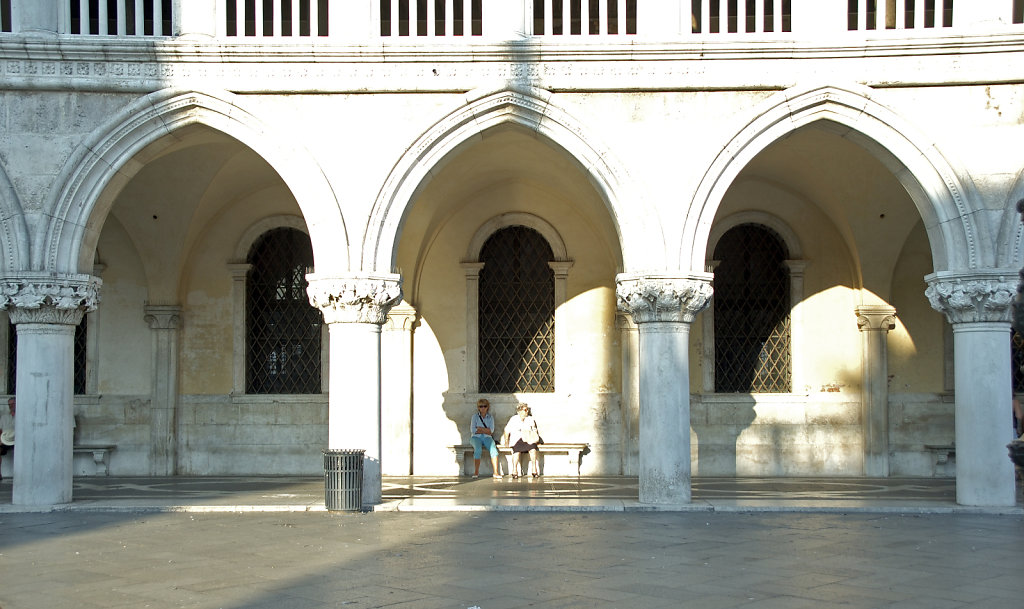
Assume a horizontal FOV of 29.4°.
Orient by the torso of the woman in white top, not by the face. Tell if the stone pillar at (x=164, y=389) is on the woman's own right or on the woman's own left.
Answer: on the woman's own right

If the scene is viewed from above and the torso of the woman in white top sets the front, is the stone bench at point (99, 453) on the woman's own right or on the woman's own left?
on the woman's own right

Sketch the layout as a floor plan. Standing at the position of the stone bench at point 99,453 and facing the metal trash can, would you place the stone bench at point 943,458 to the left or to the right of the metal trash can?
left

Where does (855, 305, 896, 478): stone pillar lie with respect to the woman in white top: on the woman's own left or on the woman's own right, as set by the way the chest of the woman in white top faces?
on the woman's own left

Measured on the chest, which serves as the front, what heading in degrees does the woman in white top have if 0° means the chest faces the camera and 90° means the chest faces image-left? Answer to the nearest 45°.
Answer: approximately 0°

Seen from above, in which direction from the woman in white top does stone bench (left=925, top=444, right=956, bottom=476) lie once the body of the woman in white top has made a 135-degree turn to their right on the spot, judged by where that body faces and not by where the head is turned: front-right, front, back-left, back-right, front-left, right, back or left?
back-right

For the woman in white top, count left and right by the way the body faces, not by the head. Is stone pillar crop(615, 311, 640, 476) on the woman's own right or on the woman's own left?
on the woman's own left

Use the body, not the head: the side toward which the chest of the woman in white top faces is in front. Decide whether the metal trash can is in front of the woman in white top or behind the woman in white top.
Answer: in front
